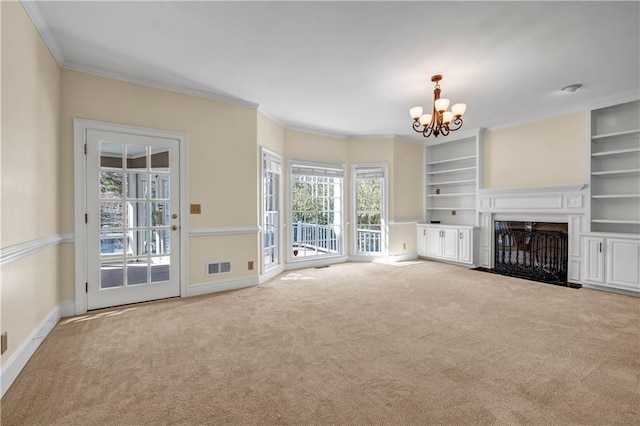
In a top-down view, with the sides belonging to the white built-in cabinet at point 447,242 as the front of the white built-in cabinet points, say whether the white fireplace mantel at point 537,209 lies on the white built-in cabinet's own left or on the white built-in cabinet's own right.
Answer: on the white built-in cabinet's own left

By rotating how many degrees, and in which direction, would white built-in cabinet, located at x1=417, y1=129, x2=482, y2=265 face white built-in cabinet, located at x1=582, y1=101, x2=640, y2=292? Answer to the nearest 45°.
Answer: approximately 90° to its left

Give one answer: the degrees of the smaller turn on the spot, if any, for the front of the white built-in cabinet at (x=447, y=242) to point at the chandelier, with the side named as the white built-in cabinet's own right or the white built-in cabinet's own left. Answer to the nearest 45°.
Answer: approximately 45° to the white built-in cabinet's own left

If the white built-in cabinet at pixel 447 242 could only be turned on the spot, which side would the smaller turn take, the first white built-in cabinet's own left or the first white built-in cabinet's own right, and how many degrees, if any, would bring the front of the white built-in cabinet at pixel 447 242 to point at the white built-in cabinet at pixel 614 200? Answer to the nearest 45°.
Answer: approximately 90° to the first white built-in cabinet's own left

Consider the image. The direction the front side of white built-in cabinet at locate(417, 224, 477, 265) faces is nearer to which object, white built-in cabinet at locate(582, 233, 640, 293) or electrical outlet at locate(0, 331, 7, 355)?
the electrical outlet

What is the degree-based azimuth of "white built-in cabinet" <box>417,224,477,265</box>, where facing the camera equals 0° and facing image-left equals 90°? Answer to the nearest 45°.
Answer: approximately 45°

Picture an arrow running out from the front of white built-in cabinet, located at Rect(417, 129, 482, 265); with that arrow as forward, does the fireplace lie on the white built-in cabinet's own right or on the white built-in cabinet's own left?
on the white built-in cabinet's own left
